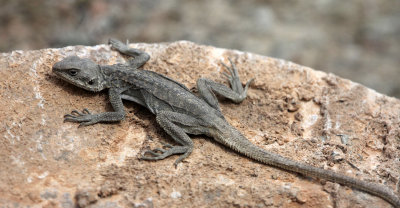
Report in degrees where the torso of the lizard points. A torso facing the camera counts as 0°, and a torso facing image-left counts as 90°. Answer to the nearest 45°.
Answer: approximately 135°
